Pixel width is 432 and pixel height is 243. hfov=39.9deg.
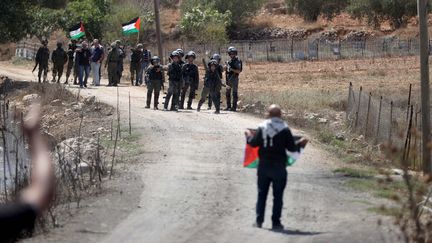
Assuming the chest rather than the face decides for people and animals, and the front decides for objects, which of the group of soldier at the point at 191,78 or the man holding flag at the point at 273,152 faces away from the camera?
the man holding flag

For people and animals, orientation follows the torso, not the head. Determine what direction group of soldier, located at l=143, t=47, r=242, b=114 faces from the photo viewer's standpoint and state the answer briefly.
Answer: facing the viewer

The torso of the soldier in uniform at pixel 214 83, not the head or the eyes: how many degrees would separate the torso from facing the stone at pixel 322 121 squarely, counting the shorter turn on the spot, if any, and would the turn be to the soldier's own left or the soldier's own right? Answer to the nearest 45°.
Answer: approximately 90° to the soldier's own left

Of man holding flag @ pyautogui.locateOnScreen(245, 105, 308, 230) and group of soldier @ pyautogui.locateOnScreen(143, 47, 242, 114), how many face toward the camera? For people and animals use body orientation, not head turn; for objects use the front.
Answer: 1

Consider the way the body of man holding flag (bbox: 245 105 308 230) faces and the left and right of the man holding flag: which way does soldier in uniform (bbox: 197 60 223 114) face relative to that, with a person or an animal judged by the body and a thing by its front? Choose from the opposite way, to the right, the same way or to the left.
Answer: the opposite way

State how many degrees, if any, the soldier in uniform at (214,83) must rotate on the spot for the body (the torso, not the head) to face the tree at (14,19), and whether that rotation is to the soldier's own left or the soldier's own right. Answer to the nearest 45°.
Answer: approximately 135° to the soldier's own right

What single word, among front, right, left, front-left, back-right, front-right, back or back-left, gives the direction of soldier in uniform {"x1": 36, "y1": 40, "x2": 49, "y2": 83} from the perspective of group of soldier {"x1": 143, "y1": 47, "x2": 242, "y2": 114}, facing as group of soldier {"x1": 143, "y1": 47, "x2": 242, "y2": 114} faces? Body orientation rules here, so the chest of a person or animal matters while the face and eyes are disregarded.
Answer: back-right

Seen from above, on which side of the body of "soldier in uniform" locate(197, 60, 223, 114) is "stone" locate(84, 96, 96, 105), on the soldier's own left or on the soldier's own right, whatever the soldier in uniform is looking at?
on the soldier's own right

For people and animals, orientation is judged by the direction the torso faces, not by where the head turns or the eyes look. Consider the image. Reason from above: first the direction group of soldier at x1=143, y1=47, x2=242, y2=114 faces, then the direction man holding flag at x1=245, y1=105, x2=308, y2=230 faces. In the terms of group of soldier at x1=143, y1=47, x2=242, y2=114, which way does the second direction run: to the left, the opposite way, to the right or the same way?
the opposite way

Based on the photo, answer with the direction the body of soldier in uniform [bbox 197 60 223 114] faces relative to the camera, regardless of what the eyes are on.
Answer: toward the camera

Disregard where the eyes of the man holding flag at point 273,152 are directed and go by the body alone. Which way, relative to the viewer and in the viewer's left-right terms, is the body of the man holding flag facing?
facing away from the viewer

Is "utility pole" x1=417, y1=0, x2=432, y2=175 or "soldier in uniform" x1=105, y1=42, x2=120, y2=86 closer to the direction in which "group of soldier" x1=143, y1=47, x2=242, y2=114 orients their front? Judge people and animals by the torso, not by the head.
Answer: the utility pole
